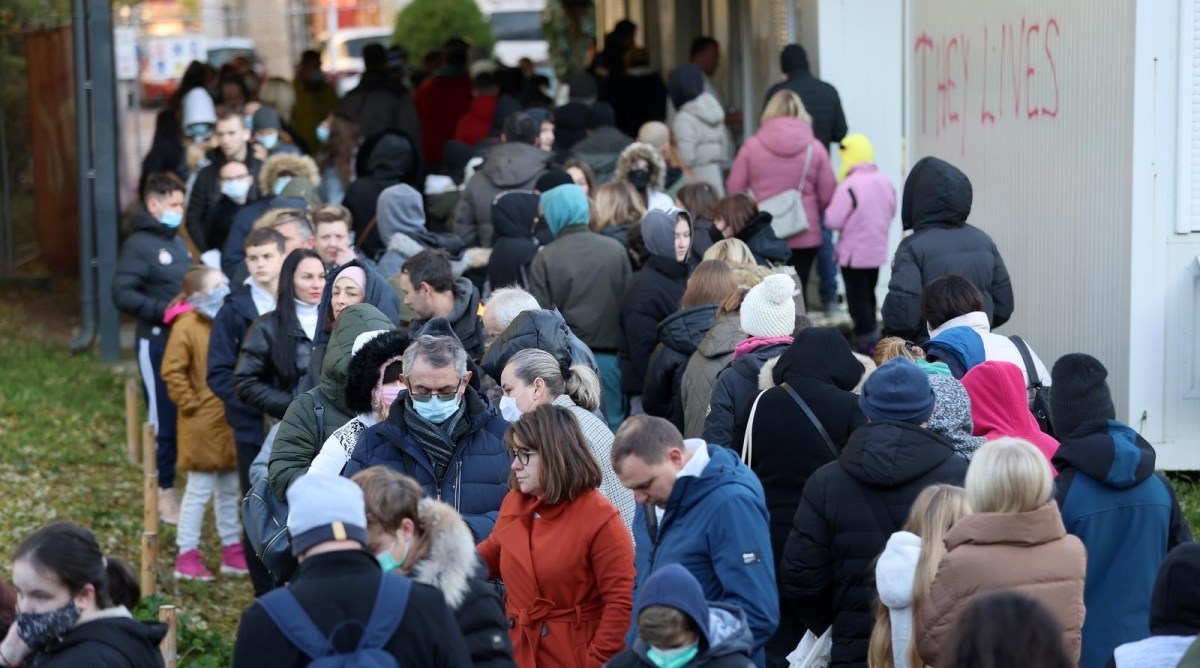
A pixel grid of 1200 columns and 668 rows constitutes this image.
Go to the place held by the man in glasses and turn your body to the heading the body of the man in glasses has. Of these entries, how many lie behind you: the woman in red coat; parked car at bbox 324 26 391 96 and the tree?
2

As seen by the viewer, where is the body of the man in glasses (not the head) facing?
toward the camera

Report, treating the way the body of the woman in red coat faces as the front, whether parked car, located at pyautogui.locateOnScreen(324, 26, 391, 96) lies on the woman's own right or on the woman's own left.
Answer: on the woman's own right

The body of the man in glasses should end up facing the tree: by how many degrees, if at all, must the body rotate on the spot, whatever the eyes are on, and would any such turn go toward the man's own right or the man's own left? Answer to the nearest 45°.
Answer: approximately 180°

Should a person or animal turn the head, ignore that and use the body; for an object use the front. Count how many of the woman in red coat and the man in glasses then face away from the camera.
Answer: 0

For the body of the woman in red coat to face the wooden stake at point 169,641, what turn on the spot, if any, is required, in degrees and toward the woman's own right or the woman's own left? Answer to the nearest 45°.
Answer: approximately 90° to the woman's own right
